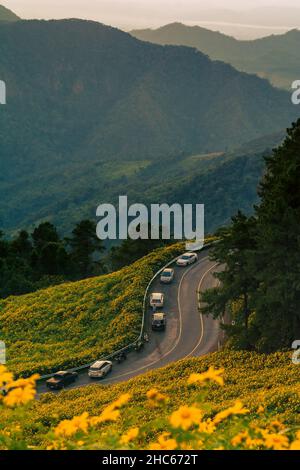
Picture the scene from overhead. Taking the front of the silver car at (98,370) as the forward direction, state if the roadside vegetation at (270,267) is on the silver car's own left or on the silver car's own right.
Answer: on the silver car's own left

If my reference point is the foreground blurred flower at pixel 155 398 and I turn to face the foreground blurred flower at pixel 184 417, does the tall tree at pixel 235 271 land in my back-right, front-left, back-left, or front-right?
back-left
